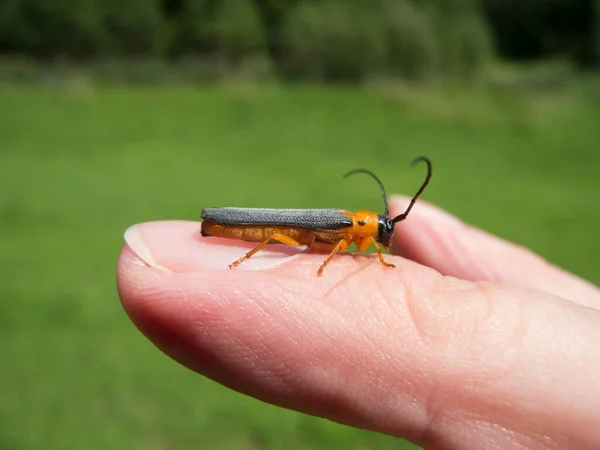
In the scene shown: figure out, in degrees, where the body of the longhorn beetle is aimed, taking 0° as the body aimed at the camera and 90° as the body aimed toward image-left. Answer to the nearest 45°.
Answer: approximately 270°
